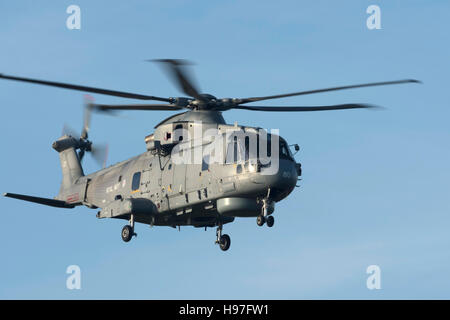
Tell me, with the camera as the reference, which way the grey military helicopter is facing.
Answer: facing the viewer and to the right of the viewer
